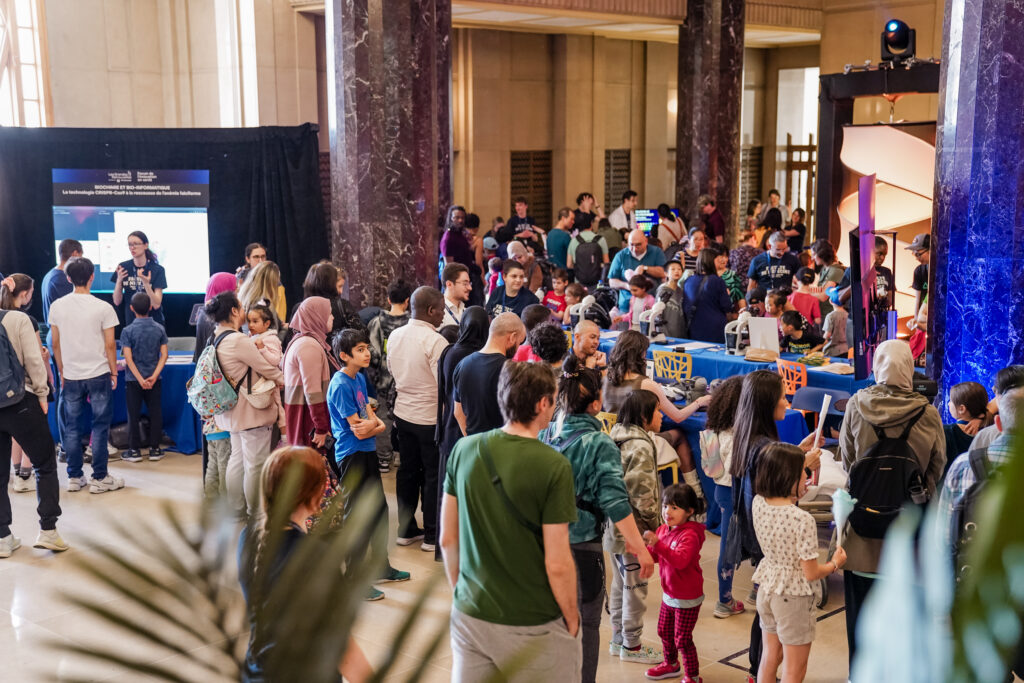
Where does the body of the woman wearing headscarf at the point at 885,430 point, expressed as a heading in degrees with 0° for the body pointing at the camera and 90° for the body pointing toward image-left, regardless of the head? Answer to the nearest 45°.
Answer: approximately 180°

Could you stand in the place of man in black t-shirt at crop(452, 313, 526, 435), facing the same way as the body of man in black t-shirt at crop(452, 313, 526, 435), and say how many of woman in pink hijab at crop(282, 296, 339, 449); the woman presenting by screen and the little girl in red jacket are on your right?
1

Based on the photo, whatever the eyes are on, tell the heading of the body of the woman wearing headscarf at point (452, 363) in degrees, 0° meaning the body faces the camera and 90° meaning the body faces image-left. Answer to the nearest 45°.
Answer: approximately 225°

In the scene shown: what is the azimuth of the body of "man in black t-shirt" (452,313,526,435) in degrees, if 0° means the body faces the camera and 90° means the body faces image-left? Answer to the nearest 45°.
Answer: approximately 225°

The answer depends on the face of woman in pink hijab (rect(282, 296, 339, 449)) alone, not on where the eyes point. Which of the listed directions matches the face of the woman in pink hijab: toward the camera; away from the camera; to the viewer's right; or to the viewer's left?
to the viewer's right

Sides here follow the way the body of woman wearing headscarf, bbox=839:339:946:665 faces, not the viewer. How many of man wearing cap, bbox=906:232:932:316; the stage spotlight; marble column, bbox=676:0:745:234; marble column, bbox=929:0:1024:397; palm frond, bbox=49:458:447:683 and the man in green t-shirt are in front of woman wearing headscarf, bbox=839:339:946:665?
4

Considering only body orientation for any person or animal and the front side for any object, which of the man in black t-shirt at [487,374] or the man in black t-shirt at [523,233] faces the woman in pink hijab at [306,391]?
the man in black t-shirt at [523,233]

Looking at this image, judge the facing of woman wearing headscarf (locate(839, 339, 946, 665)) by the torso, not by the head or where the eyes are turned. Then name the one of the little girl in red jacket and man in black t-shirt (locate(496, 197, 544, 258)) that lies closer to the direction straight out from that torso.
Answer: the man in black t-shirt

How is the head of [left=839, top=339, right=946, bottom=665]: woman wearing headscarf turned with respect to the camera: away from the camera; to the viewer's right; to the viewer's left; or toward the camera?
away from the camera

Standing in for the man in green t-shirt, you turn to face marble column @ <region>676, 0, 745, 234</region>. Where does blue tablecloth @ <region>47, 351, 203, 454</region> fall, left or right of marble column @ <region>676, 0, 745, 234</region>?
left

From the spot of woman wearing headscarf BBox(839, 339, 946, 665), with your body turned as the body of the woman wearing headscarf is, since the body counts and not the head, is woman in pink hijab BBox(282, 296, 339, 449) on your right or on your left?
on your left

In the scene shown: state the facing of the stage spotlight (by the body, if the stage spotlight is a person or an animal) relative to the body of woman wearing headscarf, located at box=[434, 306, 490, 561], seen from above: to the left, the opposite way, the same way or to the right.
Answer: the opposite way

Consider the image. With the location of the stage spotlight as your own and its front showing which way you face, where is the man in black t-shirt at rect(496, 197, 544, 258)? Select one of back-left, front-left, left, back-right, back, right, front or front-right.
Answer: front-right
